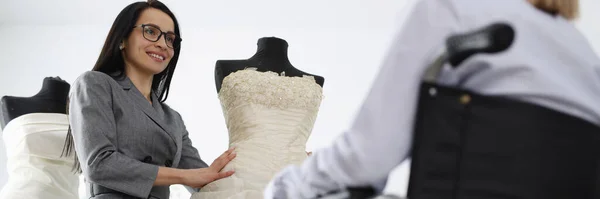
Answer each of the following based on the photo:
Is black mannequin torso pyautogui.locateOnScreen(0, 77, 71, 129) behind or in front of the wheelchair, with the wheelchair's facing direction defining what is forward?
in front

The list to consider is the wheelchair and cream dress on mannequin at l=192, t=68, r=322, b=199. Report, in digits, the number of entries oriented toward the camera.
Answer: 1

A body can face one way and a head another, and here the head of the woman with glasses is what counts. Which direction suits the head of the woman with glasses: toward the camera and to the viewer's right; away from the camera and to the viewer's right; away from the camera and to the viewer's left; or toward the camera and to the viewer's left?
toward the camera and to the viewer's right

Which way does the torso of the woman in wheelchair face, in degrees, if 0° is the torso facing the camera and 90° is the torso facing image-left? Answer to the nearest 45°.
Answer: approximately 135°

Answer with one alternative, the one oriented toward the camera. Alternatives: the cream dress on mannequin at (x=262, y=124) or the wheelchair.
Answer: the cream dress on mannequin

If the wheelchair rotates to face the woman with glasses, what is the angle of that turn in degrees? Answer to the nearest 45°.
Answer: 0° — it already faces them

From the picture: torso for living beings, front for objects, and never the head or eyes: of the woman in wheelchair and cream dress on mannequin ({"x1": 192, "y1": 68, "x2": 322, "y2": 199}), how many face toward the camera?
1

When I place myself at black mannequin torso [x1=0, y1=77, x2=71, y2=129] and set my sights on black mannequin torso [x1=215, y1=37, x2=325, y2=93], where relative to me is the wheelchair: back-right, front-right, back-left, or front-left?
front-right

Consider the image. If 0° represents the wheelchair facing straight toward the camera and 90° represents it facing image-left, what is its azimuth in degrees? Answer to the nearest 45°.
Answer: approximately 135°

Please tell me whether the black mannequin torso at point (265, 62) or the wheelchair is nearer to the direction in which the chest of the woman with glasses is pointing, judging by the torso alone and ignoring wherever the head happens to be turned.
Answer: the wheelchair

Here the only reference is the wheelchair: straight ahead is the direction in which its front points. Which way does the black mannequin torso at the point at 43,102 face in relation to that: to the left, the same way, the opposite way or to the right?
the opposite way

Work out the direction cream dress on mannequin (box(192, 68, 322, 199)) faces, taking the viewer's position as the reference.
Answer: facing the viewer

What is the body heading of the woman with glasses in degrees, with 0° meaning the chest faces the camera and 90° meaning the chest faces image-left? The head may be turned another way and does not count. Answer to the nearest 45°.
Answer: approximately 315°
